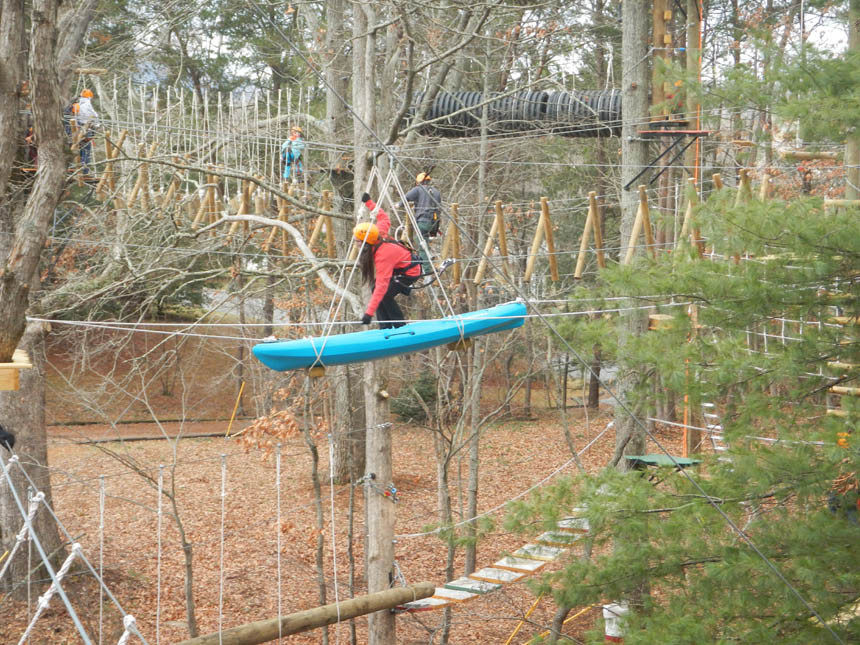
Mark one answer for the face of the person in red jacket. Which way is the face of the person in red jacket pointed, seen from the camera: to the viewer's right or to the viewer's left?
to the viewer's left

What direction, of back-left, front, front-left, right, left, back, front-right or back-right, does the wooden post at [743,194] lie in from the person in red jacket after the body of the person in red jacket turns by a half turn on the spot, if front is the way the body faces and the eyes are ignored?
front

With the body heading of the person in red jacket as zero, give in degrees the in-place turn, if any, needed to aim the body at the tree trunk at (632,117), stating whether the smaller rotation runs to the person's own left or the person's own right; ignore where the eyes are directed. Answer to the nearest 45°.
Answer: approximately 135° to the person's own right

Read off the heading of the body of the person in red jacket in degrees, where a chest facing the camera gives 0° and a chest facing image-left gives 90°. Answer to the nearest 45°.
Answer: approximately 90°
